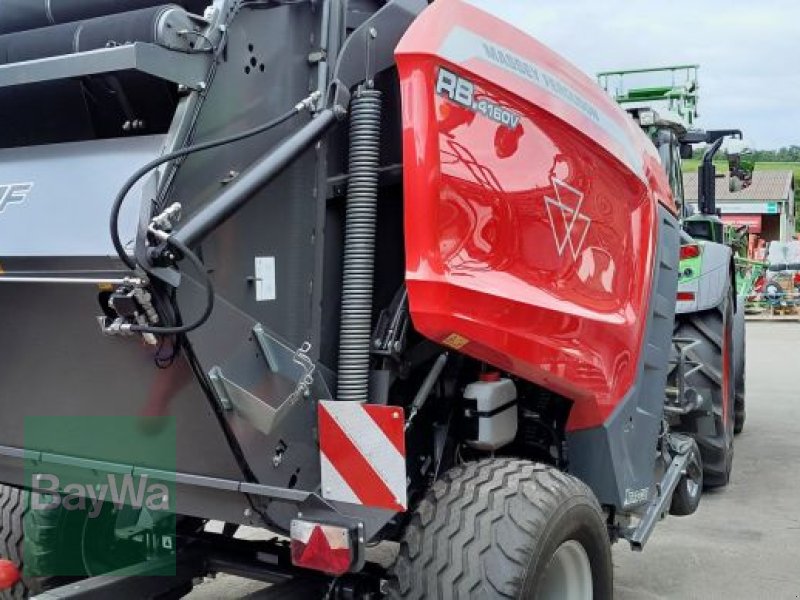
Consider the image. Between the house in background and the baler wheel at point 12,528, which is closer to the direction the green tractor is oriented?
the house in background

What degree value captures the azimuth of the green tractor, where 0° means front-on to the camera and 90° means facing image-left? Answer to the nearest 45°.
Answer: approximately 180°

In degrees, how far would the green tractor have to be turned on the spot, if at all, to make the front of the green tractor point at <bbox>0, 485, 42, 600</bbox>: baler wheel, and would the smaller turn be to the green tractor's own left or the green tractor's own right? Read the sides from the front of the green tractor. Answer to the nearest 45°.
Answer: approximately 135° to the green tractor's own left

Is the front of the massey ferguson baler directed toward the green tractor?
yes

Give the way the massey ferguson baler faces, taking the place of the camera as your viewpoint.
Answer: facing away from the viewer and to the right of the viewer

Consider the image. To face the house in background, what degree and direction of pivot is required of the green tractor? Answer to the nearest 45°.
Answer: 0° — it already faces it

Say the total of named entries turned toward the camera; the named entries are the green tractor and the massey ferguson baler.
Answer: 0

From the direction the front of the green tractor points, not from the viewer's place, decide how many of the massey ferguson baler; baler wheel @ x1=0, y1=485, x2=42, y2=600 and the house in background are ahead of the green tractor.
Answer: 1

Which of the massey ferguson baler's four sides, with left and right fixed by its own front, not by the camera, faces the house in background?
front
